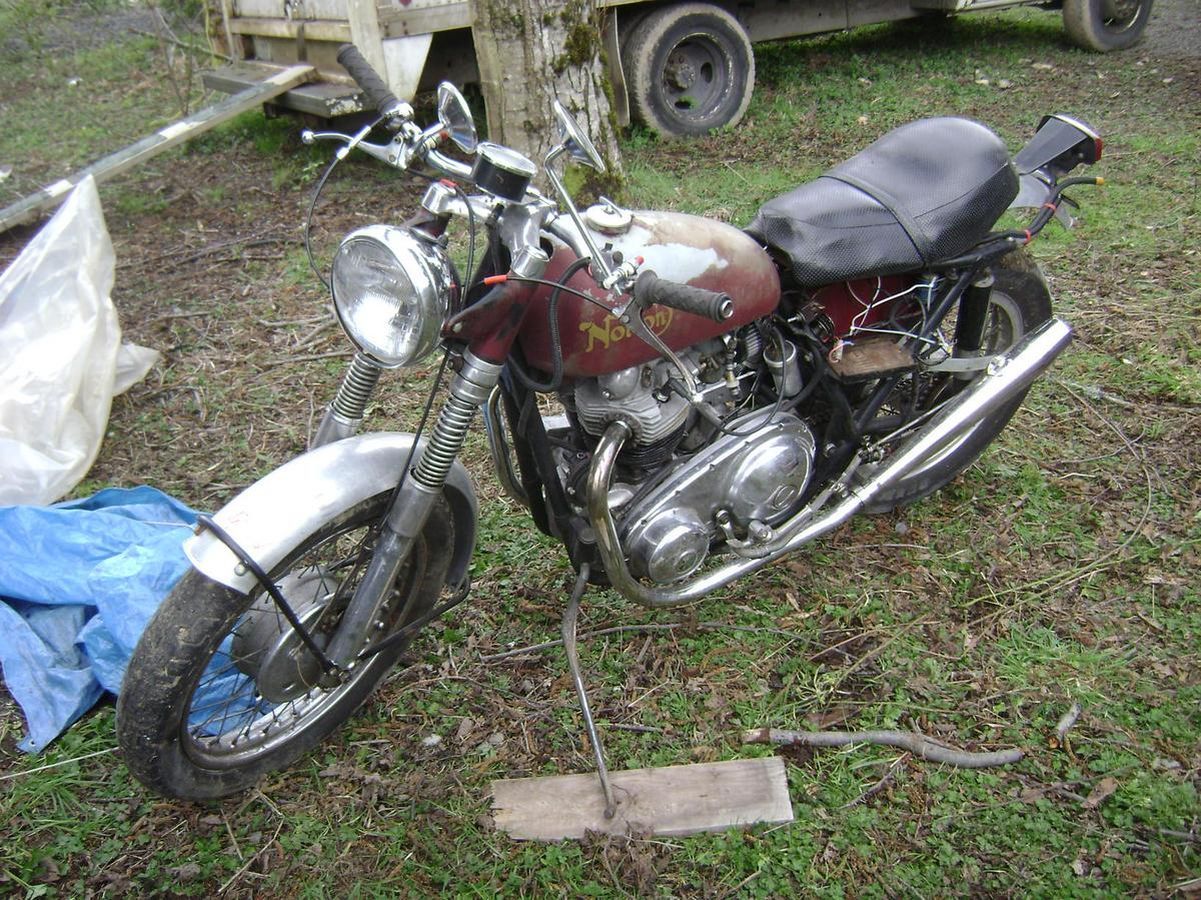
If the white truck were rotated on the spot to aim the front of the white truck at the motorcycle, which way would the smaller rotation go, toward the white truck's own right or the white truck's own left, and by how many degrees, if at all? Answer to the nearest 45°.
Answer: approximately 135° to the white truck's own right

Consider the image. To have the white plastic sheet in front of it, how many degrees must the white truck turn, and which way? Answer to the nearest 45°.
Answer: approximately 180°

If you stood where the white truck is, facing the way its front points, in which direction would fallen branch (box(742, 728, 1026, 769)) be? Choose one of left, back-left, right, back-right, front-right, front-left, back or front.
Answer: back-right

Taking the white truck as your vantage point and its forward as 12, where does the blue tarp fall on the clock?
The blue tarp is roughly at 5 o'clock from the white truck.

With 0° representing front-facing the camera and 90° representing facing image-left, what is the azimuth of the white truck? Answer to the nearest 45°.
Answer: approximately 225°

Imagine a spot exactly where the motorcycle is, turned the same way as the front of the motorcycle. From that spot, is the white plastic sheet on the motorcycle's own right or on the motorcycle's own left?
on the motorcycle's own right

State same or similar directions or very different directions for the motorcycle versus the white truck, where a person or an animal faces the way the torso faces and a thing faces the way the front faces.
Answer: very different directions

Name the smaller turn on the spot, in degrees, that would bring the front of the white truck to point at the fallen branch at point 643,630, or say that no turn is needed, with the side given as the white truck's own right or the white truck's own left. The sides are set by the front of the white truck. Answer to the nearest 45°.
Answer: approximately 135° to the white truck's own right

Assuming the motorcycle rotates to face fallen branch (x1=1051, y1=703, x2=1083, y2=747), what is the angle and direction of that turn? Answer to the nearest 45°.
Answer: approximately 135° to its left

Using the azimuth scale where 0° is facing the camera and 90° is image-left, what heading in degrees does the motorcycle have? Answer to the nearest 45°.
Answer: approximately 45°

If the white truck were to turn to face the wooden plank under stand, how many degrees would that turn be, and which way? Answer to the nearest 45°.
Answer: approximately 135° to its right

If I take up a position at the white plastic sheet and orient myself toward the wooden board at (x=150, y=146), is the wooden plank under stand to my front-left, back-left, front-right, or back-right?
back-right
